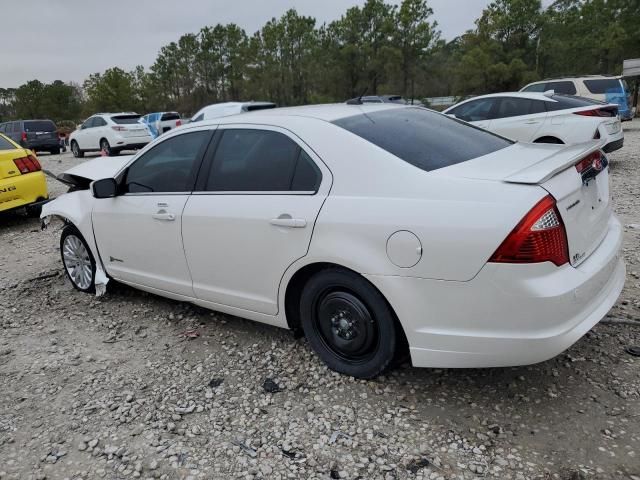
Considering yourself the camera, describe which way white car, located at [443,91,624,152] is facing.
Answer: facing away from the viewer and to the left of the viewer

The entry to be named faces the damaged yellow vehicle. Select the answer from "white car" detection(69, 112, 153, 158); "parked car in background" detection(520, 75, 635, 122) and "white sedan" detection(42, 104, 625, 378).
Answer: the white sedan

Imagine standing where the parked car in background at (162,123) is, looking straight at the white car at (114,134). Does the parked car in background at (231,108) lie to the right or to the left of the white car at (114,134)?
left

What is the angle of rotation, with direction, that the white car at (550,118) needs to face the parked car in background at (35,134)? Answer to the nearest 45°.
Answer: approximately 45° to its left

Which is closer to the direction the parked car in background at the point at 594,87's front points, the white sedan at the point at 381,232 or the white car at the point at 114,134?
the white car

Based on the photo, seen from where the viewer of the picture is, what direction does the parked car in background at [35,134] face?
facing away from the viewer and to the left of the viewer

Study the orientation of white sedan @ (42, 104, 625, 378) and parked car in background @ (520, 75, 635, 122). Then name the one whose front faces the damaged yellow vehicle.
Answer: the white sedan

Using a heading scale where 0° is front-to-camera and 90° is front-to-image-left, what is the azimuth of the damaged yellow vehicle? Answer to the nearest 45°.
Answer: approximately 135°

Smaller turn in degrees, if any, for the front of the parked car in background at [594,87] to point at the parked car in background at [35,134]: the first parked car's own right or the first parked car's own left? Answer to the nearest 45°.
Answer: approximately 45° to the first parked car's own left

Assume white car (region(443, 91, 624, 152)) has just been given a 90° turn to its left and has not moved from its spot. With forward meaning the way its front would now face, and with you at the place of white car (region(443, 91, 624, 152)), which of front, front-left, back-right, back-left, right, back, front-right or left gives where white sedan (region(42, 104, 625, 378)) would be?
front-left

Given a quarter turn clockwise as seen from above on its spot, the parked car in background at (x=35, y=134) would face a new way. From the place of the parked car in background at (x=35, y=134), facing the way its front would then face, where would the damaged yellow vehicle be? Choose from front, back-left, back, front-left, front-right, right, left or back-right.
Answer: back-right

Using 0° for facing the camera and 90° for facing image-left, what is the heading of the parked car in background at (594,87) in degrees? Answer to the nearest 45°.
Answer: approximately 135°

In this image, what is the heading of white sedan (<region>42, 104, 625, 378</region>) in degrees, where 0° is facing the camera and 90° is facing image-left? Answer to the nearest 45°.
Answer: approximately 135°

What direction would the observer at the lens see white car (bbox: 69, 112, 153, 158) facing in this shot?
facing away from the viewer and to the left of the viewer
